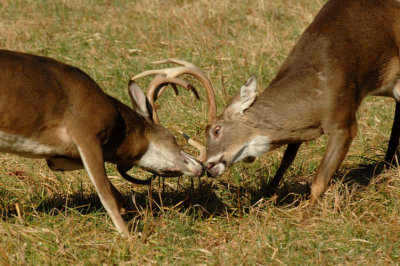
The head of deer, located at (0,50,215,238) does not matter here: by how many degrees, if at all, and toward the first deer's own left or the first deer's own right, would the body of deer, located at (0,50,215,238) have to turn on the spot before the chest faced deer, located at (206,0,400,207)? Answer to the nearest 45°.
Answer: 0° — it already faces it

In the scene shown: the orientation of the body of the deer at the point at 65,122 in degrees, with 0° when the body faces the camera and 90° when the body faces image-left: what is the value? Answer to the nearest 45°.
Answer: approximately 270°
